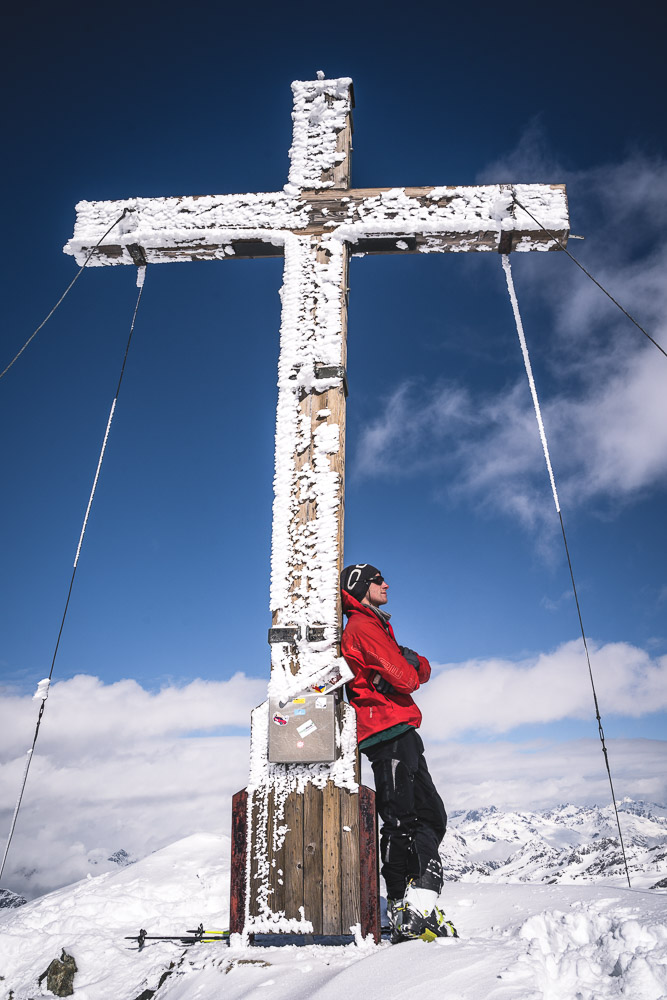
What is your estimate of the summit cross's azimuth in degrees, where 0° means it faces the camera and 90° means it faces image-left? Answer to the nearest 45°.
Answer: approximately 0°

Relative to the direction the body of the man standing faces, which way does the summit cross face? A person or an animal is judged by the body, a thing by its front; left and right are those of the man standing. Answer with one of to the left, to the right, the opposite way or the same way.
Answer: to the right

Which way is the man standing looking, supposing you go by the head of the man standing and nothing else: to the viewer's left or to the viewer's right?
to the viewer's right

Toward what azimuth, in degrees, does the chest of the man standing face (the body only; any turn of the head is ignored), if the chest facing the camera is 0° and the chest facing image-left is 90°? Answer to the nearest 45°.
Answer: approximately 270°
